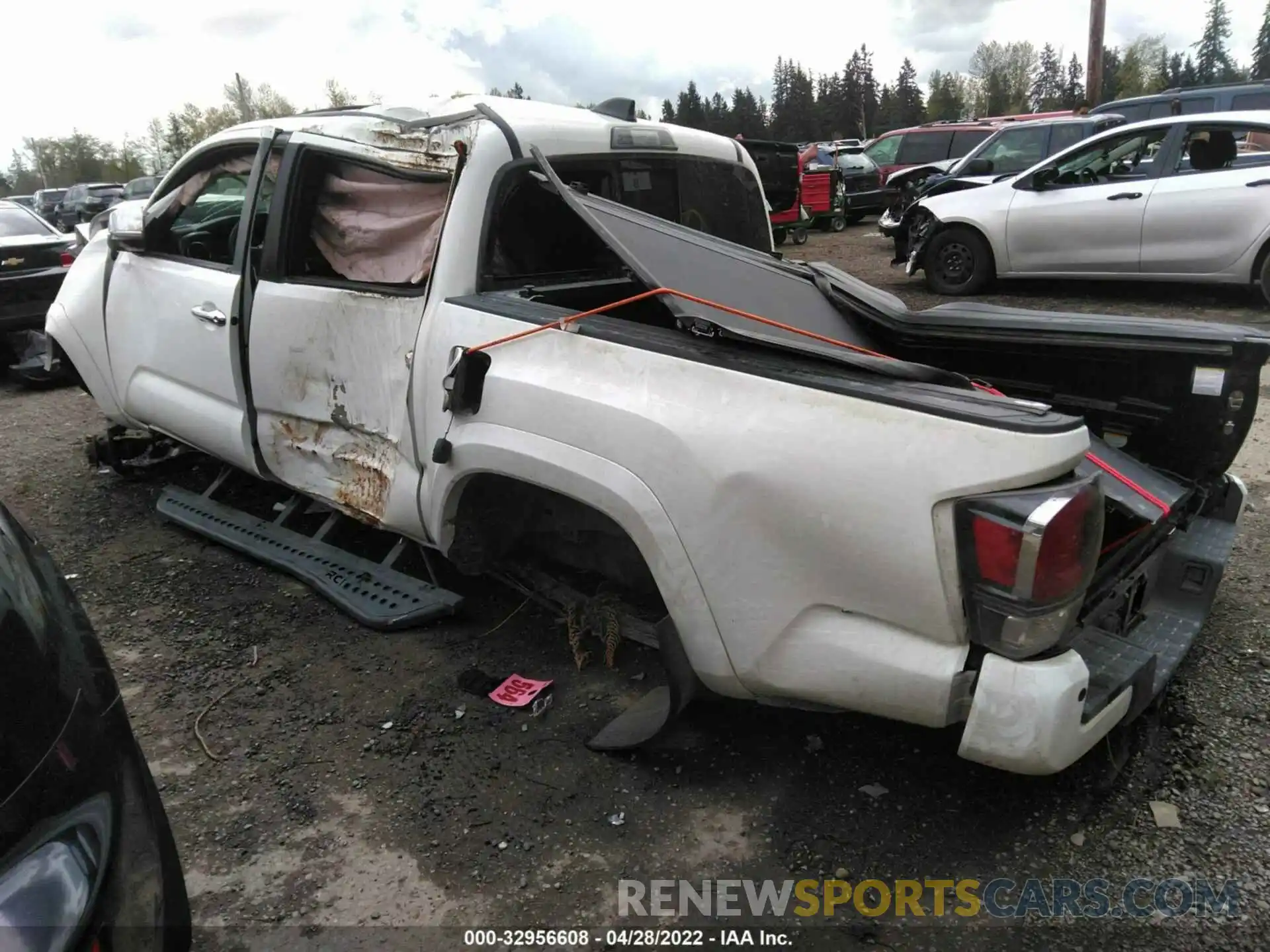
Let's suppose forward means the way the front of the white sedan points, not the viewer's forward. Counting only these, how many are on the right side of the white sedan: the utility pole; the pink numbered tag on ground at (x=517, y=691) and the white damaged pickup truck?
1

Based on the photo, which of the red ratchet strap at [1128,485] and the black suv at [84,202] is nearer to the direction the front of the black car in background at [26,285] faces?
the black suv

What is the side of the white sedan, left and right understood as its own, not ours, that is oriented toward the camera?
left

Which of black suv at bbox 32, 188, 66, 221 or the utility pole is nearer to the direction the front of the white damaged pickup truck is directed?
the black suv

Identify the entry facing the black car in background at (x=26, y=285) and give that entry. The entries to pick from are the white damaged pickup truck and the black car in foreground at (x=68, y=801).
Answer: the white damaged pickup truck

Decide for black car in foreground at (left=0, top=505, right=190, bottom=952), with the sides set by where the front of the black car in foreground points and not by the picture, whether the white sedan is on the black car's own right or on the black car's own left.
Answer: on the black car's own left

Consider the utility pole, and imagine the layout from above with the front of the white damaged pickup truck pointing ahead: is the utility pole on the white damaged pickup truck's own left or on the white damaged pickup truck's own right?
on the white damaged pickup truck's own right

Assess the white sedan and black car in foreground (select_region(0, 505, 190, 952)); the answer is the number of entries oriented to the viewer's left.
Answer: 1

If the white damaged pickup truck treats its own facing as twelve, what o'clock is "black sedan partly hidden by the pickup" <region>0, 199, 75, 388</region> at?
The black sedan partly hidden by the pickup is roughly at 12 o'clock from the white damaged pickup truck.

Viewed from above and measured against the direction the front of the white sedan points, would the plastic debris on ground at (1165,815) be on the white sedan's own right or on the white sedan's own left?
on the white sedan's own left

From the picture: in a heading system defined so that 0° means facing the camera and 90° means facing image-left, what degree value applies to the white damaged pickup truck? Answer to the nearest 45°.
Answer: approximately 135°

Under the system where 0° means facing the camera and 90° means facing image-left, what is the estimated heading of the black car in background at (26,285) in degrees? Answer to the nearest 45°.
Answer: approximately 135°
